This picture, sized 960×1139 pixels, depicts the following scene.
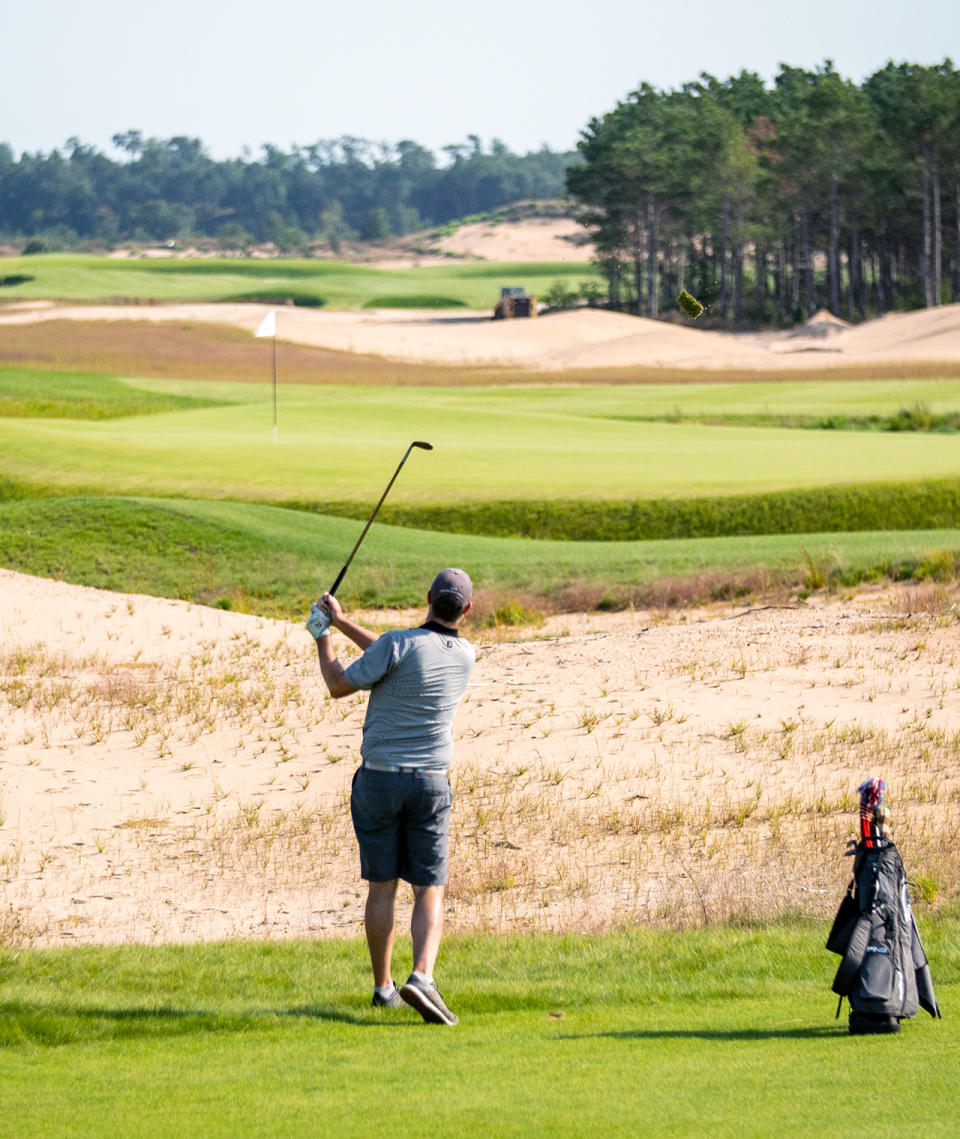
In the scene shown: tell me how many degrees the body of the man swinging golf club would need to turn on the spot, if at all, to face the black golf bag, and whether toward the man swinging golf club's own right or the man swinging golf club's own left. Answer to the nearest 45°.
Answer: approximately 135° to the man swinging golf club's own right

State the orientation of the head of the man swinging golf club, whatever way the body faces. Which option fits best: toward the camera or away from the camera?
away from the camera

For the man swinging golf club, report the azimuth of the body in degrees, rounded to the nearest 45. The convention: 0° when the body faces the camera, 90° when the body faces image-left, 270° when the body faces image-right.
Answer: approximately 180°
